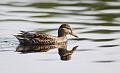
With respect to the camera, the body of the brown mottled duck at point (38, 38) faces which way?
to the viewer's right
